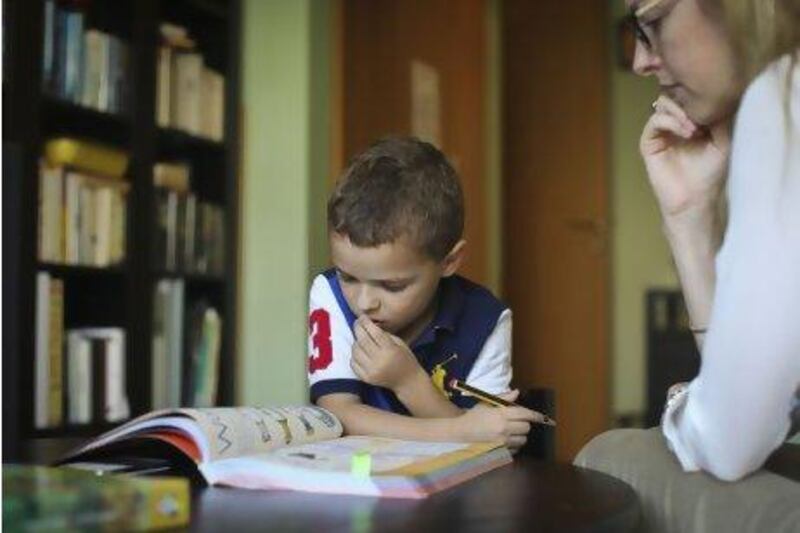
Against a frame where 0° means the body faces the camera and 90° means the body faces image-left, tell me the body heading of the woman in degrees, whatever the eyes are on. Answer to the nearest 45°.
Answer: approximately 90°

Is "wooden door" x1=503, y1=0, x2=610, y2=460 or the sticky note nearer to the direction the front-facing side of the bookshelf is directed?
the sticky note

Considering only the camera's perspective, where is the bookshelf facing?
facing the viewer and to the right of the viewer

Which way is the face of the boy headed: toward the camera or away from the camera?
toward the camera

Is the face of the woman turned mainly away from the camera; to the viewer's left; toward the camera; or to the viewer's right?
to the viewer's left

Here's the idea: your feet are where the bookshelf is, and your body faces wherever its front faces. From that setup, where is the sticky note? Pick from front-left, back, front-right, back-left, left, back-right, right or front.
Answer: front-right

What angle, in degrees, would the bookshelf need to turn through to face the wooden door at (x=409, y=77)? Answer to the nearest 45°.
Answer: approximately 90° to its left

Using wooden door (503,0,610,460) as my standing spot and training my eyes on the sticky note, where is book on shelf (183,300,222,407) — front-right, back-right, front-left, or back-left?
front-right

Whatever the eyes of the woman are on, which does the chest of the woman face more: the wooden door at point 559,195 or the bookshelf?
the bookshelf

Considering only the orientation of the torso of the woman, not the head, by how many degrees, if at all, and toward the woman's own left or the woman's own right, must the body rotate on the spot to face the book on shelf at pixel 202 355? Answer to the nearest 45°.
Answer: approximately 45° to the woman's own right

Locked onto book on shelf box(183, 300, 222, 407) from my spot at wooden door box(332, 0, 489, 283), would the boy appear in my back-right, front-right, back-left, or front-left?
front-left

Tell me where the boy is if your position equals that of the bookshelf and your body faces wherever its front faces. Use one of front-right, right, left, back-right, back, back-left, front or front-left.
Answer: front-right

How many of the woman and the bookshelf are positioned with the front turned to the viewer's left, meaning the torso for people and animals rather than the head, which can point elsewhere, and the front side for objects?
1

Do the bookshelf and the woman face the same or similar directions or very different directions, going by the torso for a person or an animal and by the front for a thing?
very different directions

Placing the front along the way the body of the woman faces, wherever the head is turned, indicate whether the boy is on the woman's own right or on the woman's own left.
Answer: on the woman's own right

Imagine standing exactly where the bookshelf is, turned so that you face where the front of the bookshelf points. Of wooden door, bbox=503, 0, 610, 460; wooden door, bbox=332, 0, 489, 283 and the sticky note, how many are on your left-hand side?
2

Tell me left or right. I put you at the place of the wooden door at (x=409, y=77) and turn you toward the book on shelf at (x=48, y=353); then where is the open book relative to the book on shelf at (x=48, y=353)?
left

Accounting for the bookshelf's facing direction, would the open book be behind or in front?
in front
